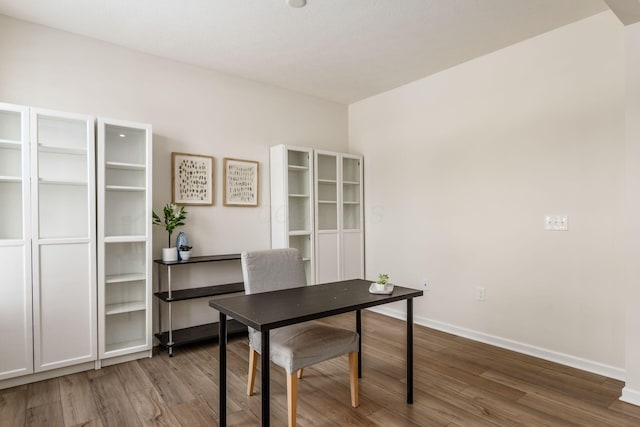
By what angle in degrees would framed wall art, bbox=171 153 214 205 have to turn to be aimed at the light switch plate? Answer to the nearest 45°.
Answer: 0° — it already faces it

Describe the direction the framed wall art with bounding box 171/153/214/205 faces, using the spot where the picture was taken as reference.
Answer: facing the viewer and to the right of the viewer

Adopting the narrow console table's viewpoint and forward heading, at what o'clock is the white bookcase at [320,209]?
The white bookcase is roughly at 10 o'clock from the narrow console table.

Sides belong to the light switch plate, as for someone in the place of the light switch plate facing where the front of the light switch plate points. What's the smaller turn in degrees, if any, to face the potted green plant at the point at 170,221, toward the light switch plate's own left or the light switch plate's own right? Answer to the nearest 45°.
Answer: approximately 45° to the light switch plate's own right

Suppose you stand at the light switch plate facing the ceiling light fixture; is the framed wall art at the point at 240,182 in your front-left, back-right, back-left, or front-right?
front-right

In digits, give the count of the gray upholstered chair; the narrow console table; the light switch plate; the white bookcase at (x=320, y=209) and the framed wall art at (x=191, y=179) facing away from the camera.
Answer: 0

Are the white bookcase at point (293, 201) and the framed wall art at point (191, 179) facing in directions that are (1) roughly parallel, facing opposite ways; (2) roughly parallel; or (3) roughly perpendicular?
roughly parallel

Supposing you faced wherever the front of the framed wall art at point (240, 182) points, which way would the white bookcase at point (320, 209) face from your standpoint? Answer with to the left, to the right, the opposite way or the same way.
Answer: the same way

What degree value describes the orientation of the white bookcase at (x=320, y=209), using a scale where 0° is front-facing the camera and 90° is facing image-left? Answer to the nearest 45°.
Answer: approximately 315°

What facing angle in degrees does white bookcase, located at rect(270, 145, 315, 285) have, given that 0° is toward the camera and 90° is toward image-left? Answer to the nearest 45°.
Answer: approximately 315°

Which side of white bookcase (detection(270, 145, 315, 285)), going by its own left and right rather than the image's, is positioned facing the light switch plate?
front

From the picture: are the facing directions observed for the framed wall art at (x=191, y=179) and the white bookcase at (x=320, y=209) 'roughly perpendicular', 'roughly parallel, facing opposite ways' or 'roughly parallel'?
roughly parallel

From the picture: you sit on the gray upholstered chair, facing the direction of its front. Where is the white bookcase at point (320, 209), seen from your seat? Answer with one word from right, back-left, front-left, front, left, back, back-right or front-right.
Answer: back-left

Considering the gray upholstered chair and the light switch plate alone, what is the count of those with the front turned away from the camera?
0

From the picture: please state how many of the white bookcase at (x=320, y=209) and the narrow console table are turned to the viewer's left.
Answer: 0

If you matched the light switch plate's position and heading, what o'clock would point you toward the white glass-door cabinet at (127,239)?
The white glass-door cabinet is roughly at 2 o'clock from the light switch plate.

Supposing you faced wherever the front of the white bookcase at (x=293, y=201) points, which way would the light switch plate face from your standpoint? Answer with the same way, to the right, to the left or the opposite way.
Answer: to the right

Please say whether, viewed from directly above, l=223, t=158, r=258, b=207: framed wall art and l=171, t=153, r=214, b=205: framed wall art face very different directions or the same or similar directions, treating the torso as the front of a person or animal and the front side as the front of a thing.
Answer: same or similar directions
